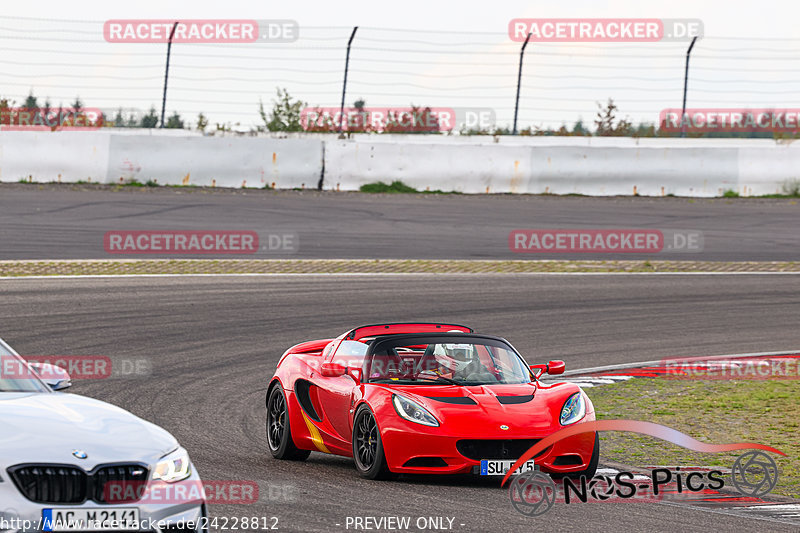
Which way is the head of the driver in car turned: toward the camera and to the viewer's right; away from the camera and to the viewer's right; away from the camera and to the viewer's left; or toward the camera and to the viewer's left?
toward the camera and to the viewer's right

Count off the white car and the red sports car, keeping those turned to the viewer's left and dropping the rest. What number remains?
0

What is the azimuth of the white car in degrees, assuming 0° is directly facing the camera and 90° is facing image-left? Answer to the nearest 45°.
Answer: approximately 315°

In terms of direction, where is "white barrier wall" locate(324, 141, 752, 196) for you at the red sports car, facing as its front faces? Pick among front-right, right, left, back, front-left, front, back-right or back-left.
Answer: back-left

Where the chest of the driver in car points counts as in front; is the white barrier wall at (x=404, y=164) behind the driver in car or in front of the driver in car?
behind

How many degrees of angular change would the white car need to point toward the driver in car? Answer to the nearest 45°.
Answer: approximately 90° to its left

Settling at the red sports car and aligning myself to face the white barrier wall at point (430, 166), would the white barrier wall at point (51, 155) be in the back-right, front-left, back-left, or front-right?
front-left

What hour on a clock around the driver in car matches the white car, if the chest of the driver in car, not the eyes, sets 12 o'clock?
The white car is roughly at 2 o'clock from the driver in car.

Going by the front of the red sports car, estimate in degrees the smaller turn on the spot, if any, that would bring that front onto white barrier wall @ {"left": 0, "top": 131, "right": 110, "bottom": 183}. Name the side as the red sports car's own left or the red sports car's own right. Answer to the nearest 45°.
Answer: approximately 180°

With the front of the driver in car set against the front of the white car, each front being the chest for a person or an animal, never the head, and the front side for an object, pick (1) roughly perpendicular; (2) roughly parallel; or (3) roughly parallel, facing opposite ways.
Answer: roughly parallel

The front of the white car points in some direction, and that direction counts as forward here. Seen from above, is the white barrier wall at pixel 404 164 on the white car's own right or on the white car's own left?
on the white car's own left

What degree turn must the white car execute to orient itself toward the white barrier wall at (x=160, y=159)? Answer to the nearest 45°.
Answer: approximately 135° to its left

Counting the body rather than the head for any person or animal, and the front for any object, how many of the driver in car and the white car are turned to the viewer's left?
0

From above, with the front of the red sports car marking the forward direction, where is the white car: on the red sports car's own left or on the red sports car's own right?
on the red sports car's own right

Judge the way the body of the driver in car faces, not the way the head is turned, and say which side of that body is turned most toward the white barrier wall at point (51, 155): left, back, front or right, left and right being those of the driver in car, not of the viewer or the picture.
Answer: back

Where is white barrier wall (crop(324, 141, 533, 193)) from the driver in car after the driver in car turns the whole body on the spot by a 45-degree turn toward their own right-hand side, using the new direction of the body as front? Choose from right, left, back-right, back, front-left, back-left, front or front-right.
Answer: back

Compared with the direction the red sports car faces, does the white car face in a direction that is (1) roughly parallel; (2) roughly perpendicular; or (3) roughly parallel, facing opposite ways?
roughly parallel

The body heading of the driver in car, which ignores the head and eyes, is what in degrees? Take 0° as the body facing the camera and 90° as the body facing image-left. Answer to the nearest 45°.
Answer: approximately 315°

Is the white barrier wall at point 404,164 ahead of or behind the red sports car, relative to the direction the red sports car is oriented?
behind

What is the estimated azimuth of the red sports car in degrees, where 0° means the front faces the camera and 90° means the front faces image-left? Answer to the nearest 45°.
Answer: approximately 315°

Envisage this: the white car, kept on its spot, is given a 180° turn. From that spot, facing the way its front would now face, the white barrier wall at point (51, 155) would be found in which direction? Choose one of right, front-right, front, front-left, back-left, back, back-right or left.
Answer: front-right
